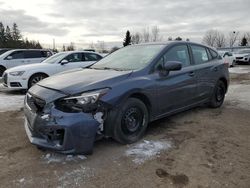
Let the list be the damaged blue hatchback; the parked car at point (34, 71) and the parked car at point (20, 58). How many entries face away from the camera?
0

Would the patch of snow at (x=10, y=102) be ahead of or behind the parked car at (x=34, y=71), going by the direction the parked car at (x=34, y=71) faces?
ahead

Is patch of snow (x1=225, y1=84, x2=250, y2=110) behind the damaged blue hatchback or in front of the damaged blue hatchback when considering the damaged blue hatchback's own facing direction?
behind

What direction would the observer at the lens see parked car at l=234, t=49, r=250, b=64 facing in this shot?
facing the viewer and to the left of the viewer

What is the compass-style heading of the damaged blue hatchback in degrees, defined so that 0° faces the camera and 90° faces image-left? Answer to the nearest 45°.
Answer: approximately 45°
